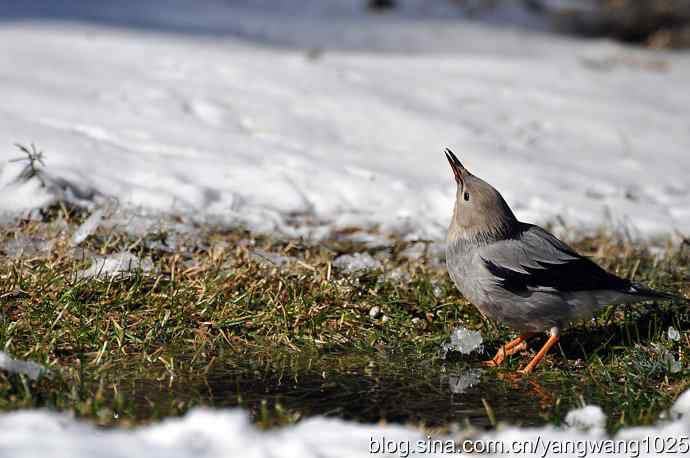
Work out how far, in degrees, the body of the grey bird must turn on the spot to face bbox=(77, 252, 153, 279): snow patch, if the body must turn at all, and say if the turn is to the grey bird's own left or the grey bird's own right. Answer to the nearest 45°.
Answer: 0° — it already faces it

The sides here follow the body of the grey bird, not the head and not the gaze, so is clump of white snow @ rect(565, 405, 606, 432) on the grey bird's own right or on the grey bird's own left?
on the grey bird's own left

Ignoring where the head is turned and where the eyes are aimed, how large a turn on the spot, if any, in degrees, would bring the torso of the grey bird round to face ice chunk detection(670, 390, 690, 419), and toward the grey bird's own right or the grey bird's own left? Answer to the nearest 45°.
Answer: approximately 135° to the grey bird's own left

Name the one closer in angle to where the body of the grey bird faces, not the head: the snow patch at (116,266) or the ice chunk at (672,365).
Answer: the snow patch

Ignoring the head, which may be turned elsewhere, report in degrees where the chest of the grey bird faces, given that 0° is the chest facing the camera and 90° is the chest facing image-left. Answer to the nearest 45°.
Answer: approximately 90°

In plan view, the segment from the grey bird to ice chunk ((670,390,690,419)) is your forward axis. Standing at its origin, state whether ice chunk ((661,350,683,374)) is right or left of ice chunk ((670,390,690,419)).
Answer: left

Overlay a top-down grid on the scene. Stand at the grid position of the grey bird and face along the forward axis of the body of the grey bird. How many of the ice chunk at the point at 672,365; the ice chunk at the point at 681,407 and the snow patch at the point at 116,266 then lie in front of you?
1

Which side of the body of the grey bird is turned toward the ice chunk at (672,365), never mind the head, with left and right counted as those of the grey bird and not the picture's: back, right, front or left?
back
